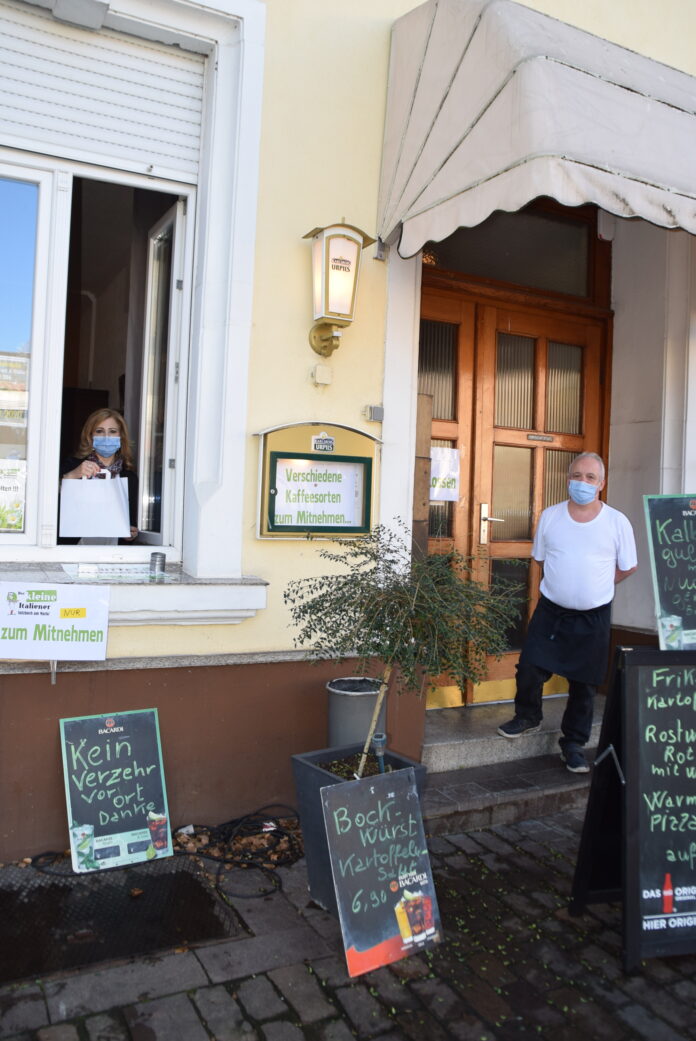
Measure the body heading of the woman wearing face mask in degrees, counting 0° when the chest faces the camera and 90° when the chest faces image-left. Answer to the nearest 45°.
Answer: approximately 0°

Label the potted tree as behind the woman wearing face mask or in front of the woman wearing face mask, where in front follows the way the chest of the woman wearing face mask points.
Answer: in front

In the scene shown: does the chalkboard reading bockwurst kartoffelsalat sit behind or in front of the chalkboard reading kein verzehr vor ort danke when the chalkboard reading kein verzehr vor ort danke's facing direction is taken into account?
in front

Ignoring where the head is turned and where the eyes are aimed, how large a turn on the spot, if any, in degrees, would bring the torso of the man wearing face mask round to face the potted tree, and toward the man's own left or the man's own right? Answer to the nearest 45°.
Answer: approximately 45° to the man's own right

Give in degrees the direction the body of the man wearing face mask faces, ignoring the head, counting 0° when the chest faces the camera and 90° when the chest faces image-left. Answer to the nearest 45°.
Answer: approximately 0°

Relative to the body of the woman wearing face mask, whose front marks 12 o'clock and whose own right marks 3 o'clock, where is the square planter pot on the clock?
The square planter pot is roughly at 11 o'clock from the woman wearing face mask.
